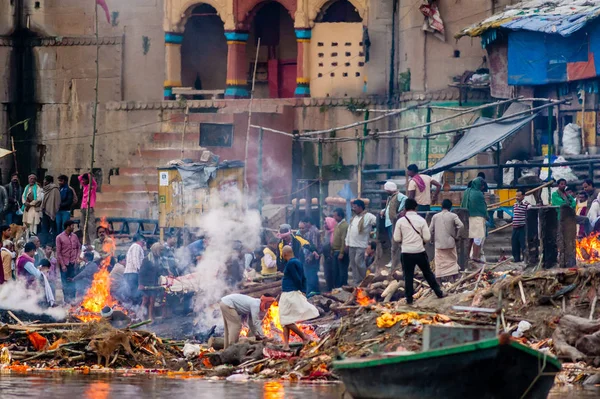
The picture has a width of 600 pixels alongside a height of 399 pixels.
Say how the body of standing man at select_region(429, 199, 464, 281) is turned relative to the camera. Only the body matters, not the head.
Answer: away from the camera

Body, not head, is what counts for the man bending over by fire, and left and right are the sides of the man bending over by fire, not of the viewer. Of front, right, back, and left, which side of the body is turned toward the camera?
right

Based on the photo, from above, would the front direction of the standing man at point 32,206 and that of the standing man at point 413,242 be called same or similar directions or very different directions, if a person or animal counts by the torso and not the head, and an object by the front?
very different directions

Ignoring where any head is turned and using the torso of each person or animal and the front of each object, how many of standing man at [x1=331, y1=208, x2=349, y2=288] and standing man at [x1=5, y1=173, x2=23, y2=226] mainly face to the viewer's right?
0

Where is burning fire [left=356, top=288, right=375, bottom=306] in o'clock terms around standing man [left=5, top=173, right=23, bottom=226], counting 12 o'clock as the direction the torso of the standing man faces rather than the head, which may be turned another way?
The burning fire is roughly at 11 o'clock from the standing man.

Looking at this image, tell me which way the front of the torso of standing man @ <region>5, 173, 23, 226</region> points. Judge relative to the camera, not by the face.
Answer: toward the camera

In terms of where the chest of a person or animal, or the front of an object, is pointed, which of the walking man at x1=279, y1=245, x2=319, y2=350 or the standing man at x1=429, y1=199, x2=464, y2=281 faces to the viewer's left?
the walking man at x1=279, y1=245, x2=319, y2=350

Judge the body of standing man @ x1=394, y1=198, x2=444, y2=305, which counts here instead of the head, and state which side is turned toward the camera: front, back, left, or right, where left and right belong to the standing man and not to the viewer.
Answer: back
